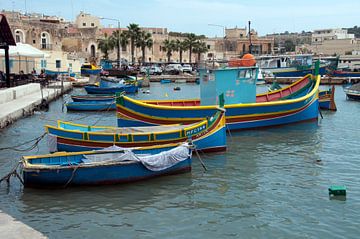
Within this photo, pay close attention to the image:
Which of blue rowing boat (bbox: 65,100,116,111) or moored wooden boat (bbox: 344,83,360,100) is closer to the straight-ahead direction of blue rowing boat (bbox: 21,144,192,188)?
the moored wooden boat

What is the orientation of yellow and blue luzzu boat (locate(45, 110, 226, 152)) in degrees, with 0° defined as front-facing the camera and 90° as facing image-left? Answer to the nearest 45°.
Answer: approximately 270°

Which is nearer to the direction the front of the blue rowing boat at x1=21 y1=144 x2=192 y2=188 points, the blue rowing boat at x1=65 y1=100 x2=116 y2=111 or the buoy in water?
the buoy in water

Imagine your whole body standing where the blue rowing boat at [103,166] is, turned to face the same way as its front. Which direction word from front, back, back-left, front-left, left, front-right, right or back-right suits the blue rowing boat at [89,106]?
left

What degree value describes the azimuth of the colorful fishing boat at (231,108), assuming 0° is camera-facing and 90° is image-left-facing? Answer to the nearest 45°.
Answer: approximately 270°

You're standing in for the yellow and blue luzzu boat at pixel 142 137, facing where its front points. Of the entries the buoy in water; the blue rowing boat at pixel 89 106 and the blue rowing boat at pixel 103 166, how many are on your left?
1

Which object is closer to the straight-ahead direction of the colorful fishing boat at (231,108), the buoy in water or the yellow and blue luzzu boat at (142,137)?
the buoy in water

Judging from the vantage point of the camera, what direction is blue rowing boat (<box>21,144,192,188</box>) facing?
facing to the right of the viewer

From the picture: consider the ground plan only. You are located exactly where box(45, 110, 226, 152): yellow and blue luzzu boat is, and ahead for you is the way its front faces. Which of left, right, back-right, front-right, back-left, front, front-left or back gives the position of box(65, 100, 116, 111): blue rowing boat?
left

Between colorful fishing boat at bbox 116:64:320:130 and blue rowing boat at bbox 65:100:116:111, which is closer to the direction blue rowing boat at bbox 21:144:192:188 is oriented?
the colorful fishing boat
